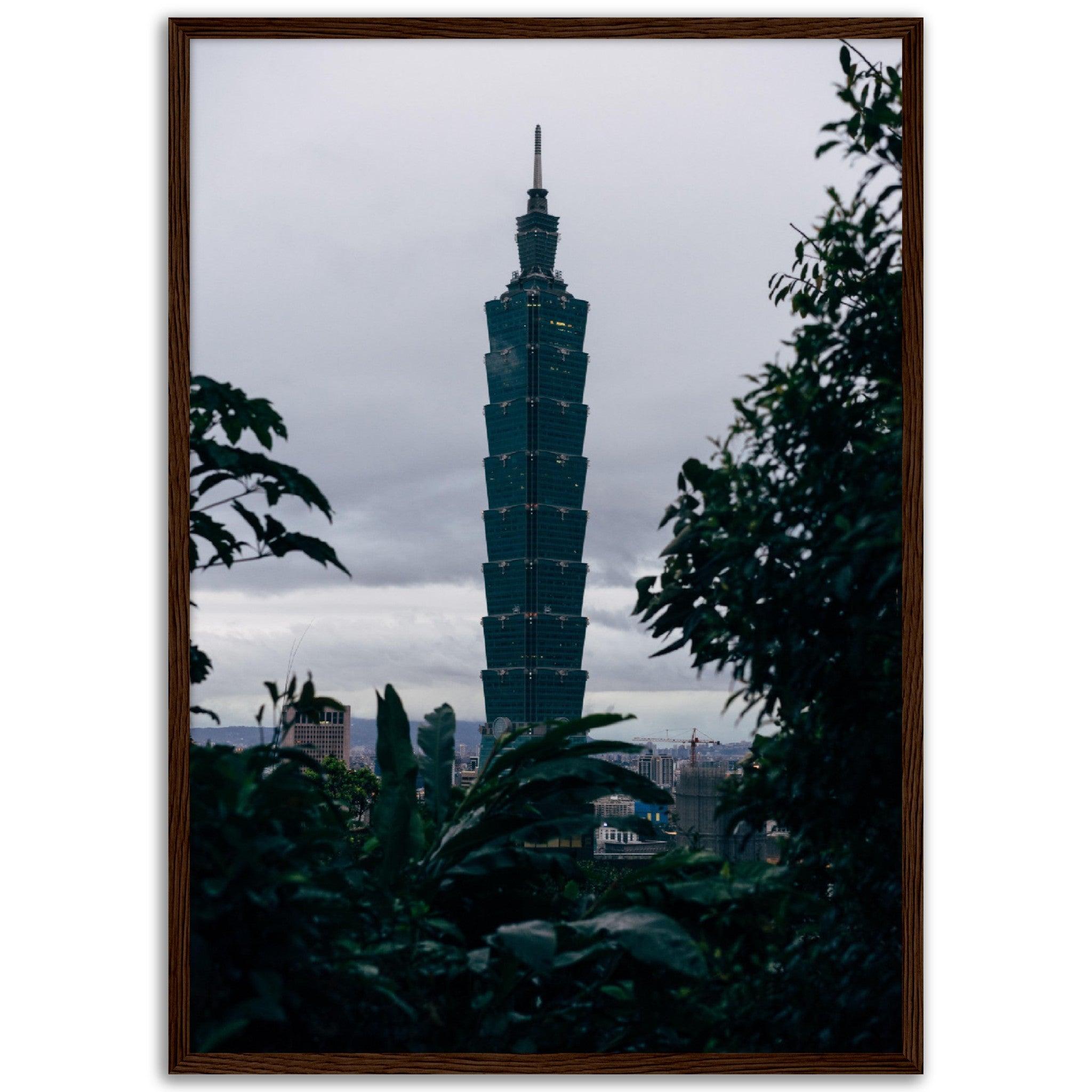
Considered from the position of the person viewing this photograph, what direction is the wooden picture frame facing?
facing the viewer
